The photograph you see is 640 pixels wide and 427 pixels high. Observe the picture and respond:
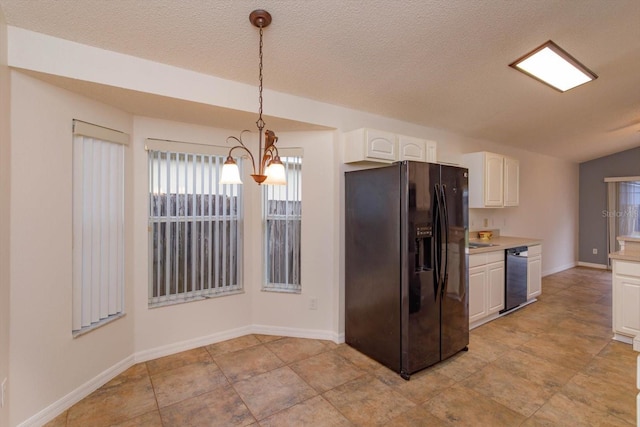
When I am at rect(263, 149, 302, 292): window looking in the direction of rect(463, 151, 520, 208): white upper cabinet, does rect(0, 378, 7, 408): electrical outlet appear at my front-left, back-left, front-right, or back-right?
back-right

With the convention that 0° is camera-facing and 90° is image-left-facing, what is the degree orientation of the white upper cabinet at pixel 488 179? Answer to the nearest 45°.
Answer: approximately 315°

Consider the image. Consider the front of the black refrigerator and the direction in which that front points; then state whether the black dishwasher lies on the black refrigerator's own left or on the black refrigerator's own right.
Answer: on the black refrigerator's own left

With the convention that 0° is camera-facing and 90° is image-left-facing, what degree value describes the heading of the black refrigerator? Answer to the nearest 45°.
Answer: approximately 315°

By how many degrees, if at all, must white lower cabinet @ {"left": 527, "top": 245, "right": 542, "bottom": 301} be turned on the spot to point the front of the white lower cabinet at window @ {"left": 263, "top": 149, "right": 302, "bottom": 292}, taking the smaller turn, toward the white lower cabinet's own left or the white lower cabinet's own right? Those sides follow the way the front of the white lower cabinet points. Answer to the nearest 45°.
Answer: approximately 90° to the white lower cabinet's own right

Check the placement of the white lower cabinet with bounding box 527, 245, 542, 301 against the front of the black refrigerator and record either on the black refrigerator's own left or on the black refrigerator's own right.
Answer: on the black refrigerator's own left

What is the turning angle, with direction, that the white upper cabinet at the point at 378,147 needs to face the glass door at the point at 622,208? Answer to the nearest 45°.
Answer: approximately 90° to its left

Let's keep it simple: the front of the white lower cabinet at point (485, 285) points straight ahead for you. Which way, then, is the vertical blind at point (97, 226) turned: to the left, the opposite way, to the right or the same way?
to the left

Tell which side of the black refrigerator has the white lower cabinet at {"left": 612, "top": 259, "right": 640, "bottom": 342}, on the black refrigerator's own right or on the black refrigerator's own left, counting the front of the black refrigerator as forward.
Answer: on the black refrigerator's own left
